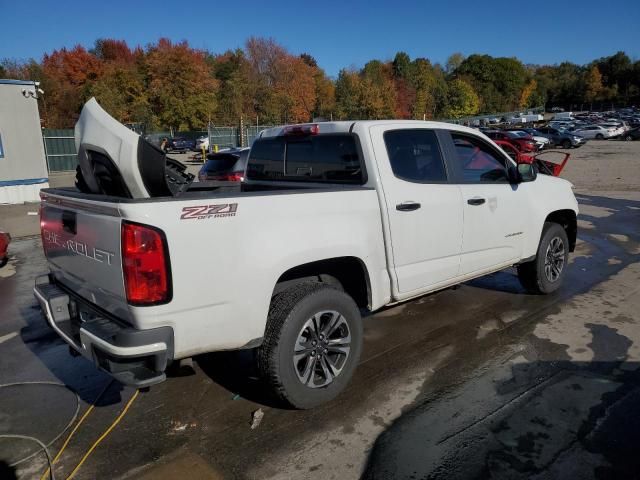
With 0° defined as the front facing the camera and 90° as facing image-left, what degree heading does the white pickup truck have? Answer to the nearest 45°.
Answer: approximately 225°

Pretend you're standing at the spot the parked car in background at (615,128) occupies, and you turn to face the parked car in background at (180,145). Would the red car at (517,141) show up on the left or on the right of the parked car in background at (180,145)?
left

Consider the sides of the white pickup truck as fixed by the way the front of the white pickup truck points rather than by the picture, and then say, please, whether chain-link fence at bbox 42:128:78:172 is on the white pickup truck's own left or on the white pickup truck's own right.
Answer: on the white pickup truck's own left

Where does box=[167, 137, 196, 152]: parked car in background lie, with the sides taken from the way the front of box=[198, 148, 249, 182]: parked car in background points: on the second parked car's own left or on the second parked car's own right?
on the second parked car's own left

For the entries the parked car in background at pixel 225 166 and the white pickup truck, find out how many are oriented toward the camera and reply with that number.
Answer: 0

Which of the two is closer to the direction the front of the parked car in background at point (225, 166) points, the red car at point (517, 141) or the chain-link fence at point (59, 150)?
the red car

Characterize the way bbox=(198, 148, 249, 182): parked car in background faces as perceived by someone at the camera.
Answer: facing away from the viewer and to the right of the viewer

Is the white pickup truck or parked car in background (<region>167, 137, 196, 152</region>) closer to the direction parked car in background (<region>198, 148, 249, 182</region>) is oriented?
the parked car in background

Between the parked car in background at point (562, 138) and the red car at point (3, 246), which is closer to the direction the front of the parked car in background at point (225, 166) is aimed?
the parked car in background

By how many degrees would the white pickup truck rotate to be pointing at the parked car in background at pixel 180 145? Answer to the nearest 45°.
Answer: approximately 45° to its left

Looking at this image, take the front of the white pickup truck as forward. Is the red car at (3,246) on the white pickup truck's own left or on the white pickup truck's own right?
on the white pickup truck's own left

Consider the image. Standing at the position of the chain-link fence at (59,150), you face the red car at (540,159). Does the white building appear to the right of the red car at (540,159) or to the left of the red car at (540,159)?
right

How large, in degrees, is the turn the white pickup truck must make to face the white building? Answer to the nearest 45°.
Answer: approximately 90° to its left

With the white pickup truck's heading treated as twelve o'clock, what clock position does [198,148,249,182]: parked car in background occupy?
The parked car in background is roughly at 10 o'clock from the white pickup truck.

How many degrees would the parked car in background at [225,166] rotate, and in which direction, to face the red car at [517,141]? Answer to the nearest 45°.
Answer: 0° — it already faces it
